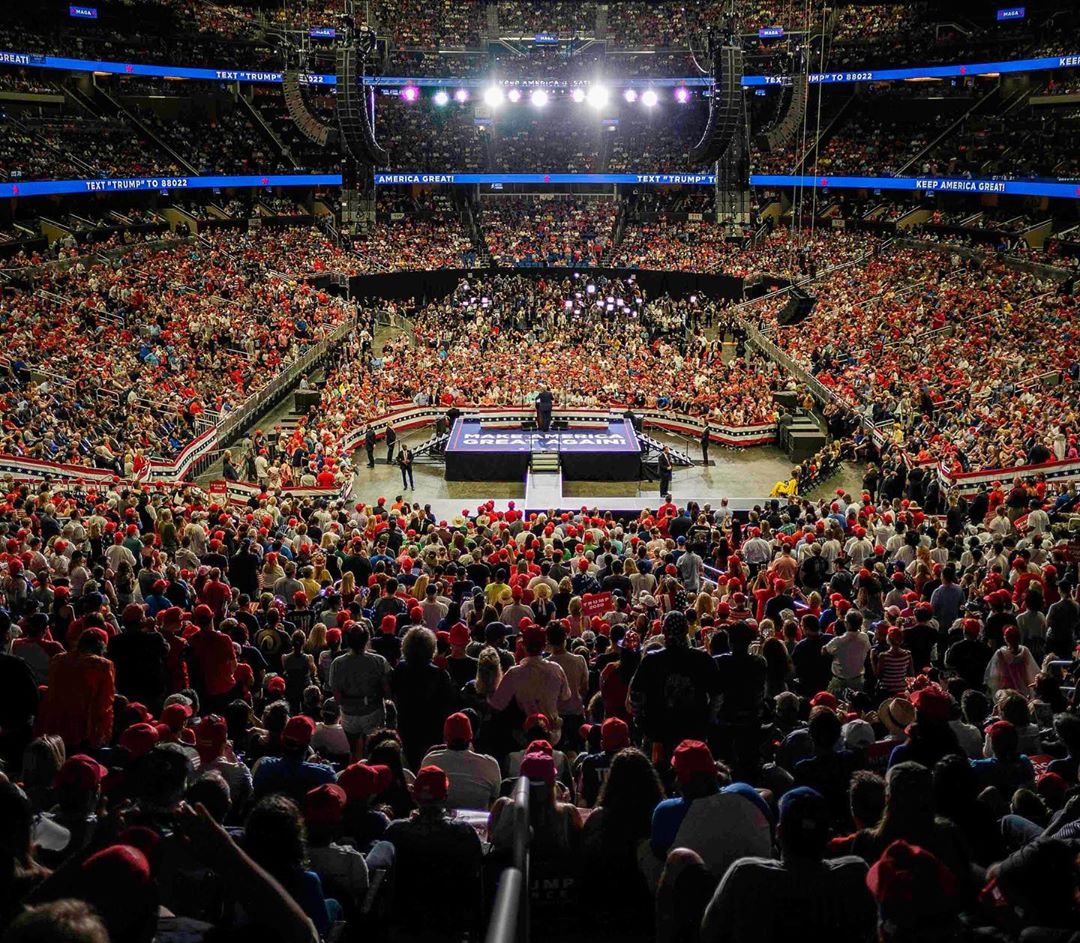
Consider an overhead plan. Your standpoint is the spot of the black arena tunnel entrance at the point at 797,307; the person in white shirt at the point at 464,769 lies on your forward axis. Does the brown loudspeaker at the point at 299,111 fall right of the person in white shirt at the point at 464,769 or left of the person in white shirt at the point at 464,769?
right

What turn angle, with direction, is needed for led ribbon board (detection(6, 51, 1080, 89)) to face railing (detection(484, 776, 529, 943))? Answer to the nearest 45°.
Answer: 0° — it already faces it

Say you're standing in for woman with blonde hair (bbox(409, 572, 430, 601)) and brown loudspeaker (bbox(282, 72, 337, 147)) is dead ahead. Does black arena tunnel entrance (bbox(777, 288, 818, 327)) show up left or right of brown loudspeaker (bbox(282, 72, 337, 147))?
right

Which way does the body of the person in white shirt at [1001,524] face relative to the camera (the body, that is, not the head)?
away from the camera

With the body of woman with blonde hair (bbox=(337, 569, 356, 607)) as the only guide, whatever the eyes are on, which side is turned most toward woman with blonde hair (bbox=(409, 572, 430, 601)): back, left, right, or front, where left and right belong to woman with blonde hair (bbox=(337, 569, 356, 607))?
right

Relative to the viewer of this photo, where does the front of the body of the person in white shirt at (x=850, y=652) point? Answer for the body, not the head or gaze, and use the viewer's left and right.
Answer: facing away from the viewer

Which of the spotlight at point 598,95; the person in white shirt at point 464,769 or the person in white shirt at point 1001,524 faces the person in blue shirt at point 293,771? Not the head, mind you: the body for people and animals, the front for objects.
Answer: the spotlight
